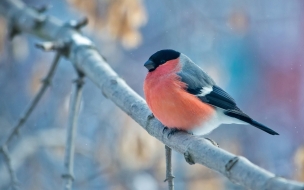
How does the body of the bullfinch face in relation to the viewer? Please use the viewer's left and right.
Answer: facing to the left of the viewer

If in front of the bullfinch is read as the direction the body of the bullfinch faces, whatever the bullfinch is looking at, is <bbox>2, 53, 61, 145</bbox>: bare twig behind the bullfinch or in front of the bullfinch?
in front
